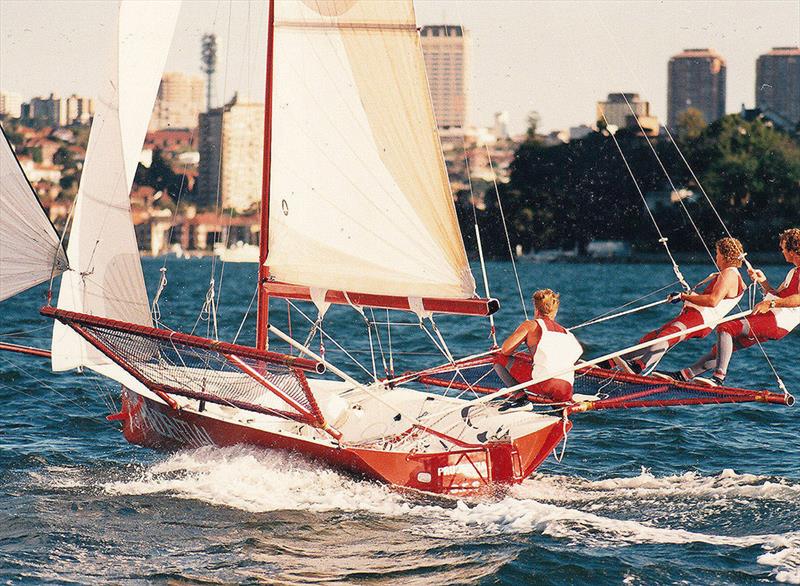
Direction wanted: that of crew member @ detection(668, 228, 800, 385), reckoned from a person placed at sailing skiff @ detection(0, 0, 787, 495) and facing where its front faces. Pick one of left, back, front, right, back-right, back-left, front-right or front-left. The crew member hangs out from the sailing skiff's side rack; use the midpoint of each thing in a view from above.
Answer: back-right

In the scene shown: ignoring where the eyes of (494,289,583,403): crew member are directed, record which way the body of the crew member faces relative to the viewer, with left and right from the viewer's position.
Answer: facing away from the viewer and to the left of the viewer

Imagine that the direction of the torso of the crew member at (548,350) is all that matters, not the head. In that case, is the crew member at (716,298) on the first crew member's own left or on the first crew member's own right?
on the first crew member's own right

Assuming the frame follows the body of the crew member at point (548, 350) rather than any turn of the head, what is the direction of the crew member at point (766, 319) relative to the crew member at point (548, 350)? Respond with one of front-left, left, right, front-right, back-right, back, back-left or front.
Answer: back-right

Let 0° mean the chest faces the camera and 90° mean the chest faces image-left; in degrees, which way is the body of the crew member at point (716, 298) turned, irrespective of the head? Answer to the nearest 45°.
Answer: approximately 90°

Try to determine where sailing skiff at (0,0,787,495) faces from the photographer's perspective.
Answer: facing away from the viewer and to the left of the viewer

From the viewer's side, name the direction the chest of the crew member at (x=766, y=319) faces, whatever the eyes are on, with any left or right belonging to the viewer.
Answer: facing to the left of the viewer
